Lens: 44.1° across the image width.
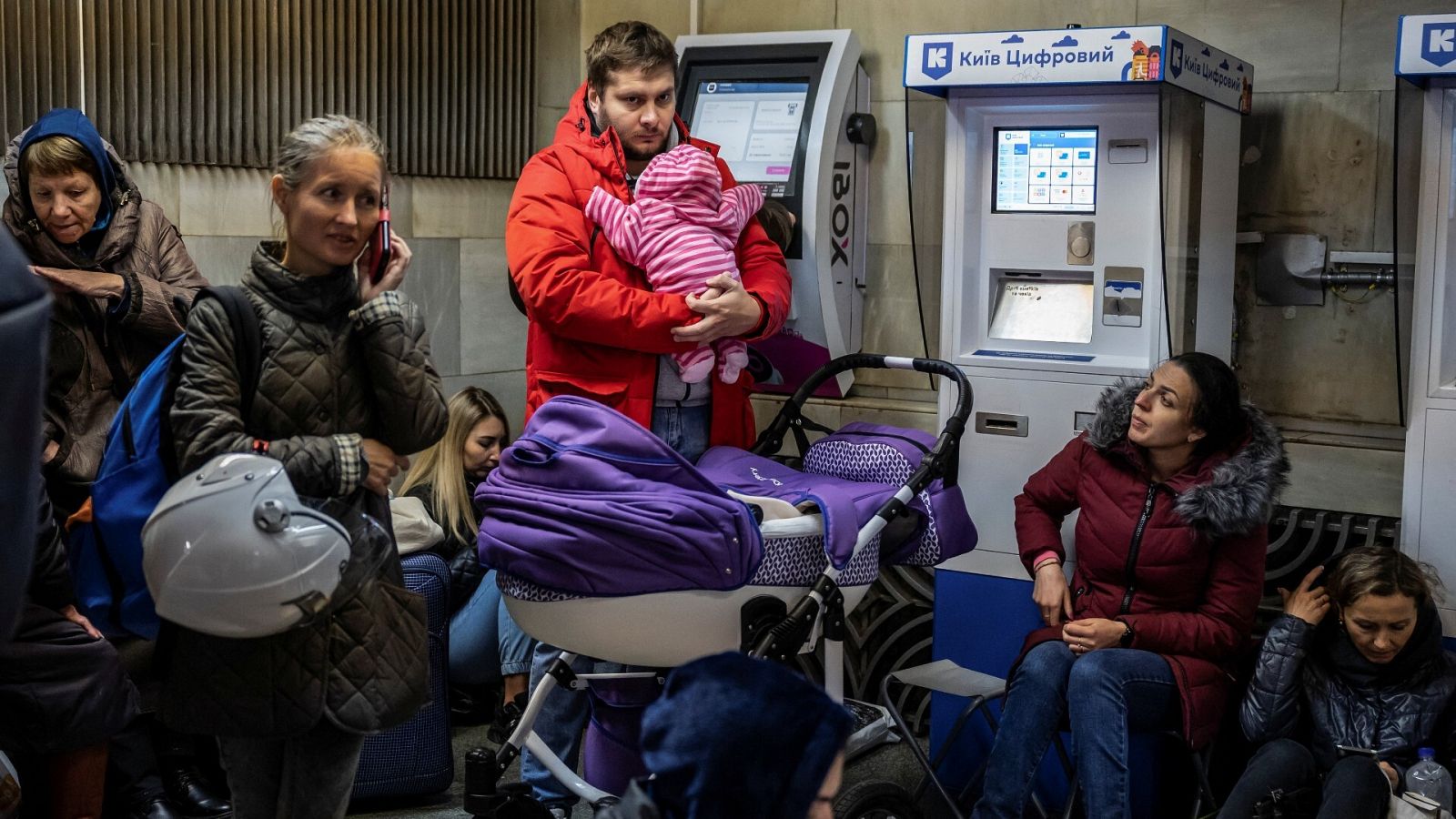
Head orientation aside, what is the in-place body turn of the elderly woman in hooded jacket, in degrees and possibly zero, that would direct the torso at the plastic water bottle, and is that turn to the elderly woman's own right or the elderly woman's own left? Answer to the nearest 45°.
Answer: approximately 90° to the elderly woman's own left

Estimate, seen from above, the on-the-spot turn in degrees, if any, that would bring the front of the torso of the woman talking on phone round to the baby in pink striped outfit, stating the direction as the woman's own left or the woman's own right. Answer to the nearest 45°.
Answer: approximately 90° to the woman's own left

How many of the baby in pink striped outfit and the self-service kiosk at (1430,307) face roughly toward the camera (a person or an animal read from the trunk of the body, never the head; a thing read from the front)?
1

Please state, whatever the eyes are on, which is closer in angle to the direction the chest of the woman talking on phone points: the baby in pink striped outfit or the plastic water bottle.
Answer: the plastic water bottle

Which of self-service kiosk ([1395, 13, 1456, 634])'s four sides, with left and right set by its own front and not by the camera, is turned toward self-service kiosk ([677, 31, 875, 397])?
right

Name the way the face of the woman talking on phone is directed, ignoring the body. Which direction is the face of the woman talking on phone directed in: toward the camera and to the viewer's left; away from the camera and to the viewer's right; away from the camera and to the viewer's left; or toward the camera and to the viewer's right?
toward the camera and to the viewer's right

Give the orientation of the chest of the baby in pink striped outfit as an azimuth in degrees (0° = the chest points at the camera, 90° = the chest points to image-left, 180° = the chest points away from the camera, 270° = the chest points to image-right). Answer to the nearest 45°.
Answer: approximately 180°

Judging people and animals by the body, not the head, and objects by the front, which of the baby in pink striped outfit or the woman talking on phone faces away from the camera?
the baby in pink striped outfit

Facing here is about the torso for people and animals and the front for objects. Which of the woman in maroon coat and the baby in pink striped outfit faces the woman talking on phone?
the woman in maroon coat
